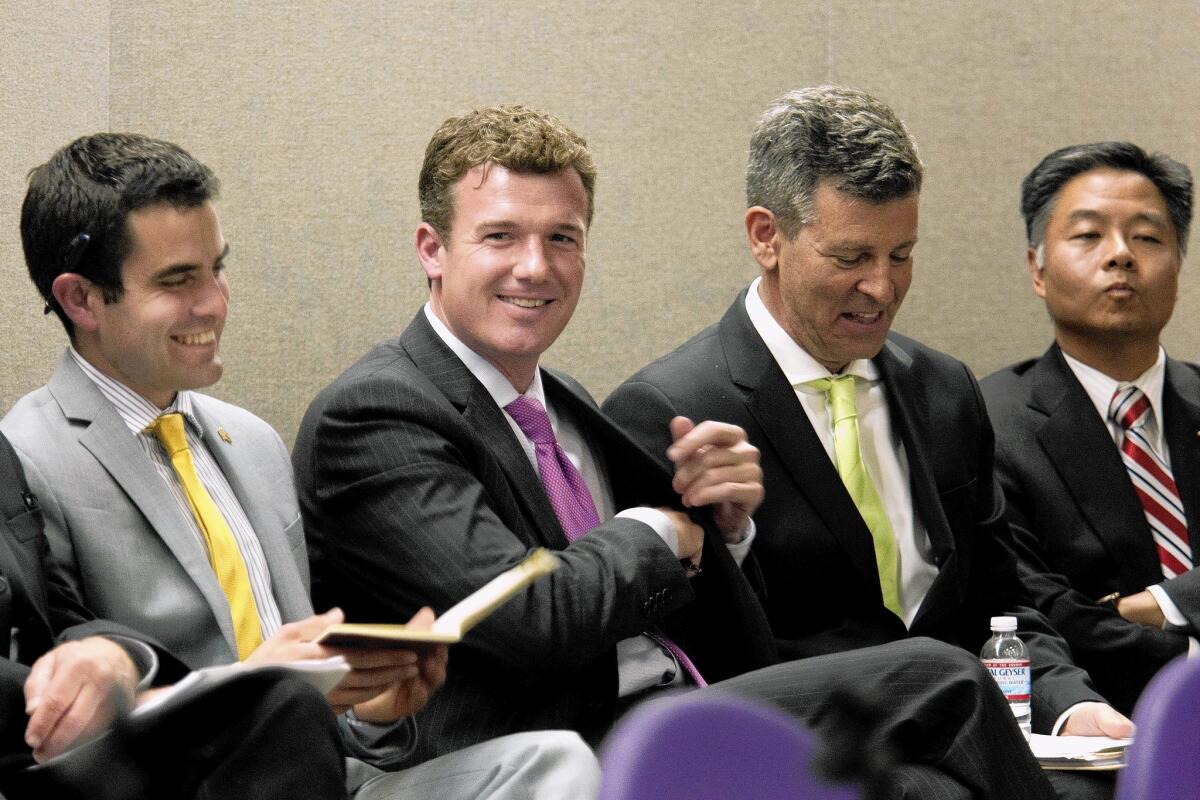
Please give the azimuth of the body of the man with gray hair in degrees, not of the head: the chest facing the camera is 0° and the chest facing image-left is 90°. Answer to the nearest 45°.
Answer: approximately 315°

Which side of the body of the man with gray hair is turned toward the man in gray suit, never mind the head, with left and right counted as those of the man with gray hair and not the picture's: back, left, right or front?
right

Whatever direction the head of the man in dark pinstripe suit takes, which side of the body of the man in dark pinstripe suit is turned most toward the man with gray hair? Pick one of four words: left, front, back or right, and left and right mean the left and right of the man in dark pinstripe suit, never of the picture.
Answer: left

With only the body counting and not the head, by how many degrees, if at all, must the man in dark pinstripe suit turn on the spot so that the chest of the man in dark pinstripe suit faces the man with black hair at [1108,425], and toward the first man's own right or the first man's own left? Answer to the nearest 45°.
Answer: approximately 90° to the first man's own left

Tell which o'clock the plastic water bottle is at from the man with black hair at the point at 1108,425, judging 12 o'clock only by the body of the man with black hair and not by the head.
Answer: The plastic water bottle is roughly at 2 o'clock from the man with black hair.

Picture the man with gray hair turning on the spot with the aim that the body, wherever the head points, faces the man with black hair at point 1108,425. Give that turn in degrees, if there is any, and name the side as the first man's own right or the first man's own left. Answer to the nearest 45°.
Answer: approximately 90° to the first man's own left

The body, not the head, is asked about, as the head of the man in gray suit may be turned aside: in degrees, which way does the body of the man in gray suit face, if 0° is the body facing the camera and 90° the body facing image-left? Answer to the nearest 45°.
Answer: approximately 315°
